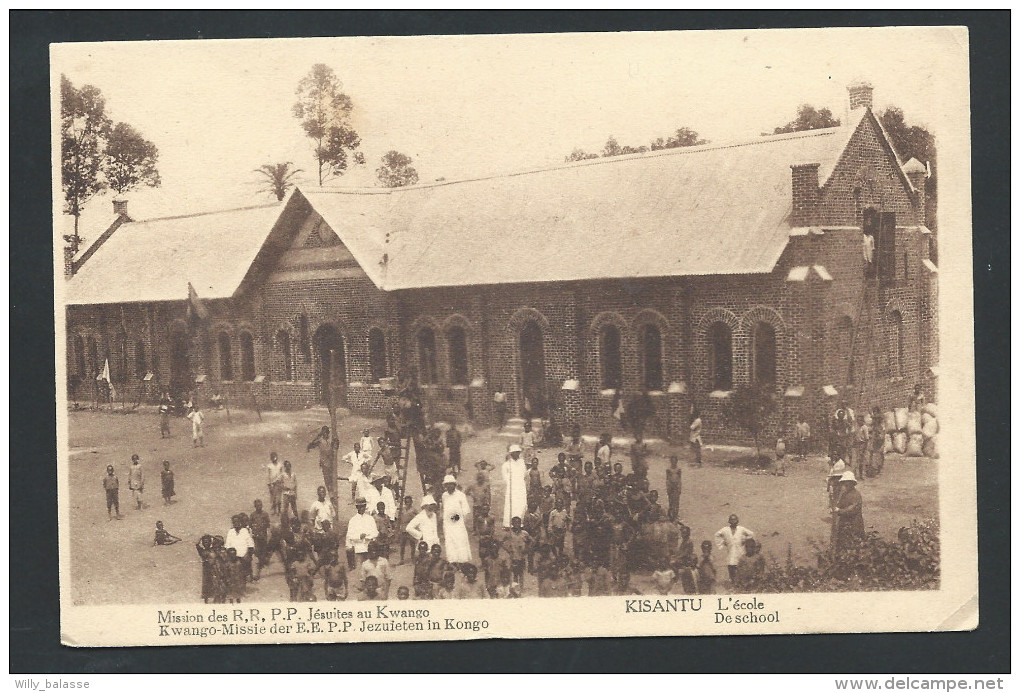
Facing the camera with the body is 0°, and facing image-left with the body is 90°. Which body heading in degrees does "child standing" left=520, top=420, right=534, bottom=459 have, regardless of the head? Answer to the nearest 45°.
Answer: approximately 0°

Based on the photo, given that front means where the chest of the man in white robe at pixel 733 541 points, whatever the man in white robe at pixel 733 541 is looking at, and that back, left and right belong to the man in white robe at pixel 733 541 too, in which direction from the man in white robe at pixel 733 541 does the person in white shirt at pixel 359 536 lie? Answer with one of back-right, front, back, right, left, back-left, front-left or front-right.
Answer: right

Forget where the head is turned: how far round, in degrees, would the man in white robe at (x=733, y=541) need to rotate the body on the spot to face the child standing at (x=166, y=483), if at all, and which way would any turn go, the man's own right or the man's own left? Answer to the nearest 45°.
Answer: approximately 90° to the man's own right

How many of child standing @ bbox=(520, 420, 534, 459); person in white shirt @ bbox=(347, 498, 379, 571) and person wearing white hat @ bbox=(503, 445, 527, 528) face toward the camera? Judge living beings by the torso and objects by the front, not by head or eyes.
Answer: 3

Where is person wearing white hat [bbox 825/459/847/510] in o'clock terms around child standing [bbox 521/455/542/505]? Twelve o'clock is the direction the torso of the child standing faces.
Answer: The person wearing white hat is roughly at 9 o'clock from the child standing.

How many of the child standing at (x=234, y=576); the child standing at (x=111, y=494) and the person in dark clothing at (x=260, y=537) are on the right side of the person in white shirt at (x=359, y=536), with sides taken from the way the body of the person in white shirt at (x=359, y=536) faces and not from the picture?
3
